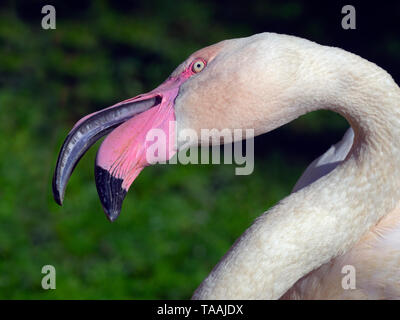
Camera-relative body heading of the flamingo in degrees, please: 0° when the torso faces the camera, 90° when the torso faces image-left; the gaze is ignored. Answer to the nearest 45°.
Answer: approximately 90°
